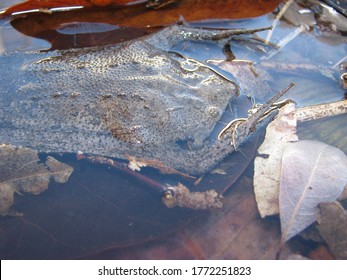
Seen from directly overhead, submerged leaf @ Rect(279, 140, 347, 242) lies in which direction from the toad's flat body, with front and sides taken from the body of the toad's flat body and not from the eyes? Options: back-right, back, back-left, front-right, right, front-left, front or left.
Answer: front-right

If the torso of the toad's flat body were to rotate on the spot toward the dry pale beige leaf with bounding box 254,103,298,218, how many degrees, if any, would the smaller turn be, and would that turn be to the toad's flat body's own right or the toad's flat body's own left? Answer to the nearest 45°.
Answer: approximately 45° to the toad's flat body's own right

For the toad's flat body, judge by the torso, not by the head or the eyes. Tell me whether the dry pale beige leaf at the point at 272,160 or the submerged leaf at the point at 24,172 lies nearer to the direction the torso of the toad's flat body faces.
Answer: the dry pale beige leaf

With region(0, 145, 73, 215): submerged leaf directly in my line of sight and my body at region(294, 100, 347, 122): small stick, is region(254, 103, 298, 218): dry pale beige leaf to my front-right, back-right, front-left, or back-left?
front-left

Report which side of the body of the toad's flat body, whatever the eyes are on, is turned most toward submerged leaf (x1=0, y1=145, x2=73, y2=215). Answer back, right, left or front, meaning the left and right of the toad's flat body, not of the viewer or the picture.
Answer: back

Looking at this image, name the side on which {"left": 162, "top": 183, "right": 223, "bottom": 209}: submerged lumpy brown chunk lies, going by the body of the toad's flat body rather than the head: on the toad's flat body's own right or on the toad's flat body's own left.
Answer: on the toad's flat body's own right

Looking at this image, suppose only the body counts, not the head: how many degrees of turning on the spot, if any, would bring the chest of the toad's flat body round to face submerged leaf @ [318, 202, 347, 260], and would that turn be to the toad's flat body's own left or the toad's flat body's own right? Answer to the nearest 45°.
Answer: approximately 45° to the toad's flat body's own right

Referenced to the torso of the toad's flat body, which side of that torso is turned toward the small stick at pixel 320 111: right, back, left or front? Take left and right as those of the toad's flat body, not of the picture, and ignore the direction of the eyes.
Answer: front

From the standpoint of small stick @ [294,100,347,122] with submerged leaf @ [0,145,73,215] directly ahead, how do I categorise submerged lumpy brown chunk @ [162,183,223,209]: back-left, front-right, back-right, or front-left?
front-left

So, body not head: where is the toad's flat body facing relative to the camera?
to the viewer's right
